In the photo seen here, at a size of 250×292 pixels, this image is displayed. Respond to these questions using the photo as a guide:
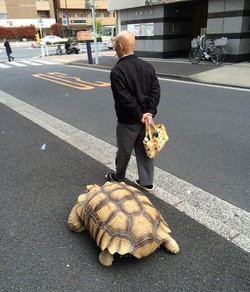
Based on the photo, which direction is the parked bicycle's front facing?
to the viewer's left

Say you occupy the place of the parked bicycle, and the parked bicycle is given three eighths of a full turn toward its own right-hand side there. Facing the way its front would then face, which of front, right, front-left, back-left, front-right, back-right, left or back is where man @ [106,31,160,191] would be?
back-right

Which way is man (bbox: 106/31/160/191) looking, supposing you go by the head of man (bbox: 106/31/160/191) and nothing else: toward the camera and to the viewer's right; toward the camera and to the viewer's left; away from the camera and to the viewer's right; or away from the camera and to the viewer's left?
away from the camera and to the viewer's left

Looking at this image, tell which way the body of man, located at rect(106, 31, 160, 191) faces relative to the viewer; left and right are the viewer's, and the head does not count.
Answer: facing away from the viewer and to the left of the viewer
